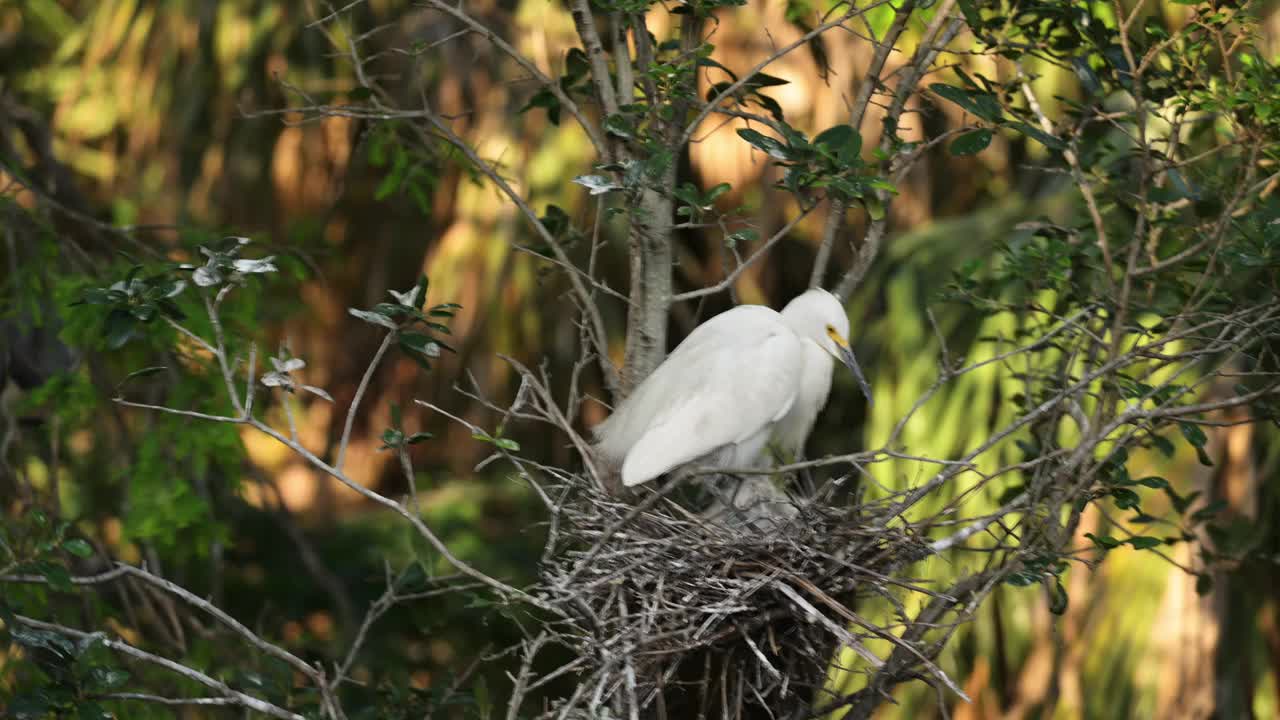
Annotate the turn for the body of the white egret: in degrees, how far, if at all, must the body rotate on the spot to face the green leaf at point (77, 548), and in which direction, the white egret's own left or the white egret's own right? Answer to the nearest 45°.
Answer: approximately 135° to the white egret's own right

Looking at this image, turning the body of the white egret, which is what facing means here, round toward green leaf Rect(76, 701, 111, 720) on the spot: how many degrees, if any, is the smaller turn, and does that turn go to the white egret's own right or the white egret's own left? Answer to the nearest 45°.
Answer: approximately 135° to the white egret's own right

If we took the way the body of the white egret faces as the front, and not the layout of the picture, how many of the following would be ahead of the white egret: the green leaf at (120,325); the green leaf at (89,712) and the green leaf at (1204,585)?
1

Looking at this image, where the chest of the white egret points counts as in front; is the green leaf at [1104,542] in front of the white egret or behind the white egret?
in front

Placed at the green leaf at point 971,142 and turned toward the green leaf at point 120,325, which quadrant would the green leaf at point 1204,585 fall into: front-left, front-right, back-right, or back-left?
back-right

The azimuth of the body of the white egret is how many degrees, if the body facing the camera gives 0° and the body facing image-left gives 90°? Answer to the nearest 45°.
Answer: approximately 270°

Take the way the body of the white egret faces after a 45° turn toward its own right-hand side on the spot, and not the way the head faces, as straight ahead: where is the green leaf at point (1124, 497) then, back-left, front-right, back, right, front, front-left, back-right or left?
front

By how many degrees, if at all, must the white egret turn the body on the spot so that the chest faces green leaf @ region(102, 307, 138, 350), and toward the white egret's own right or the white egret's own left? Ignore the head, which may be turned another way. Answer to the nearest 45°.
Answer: approximately 135° to the white egret's own right

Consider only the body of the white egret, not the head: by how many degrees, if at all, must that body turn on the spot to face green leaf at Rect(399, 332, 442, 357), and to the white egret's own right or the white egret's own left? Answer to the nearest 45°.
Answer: approximately 135° to the white egret's own right
